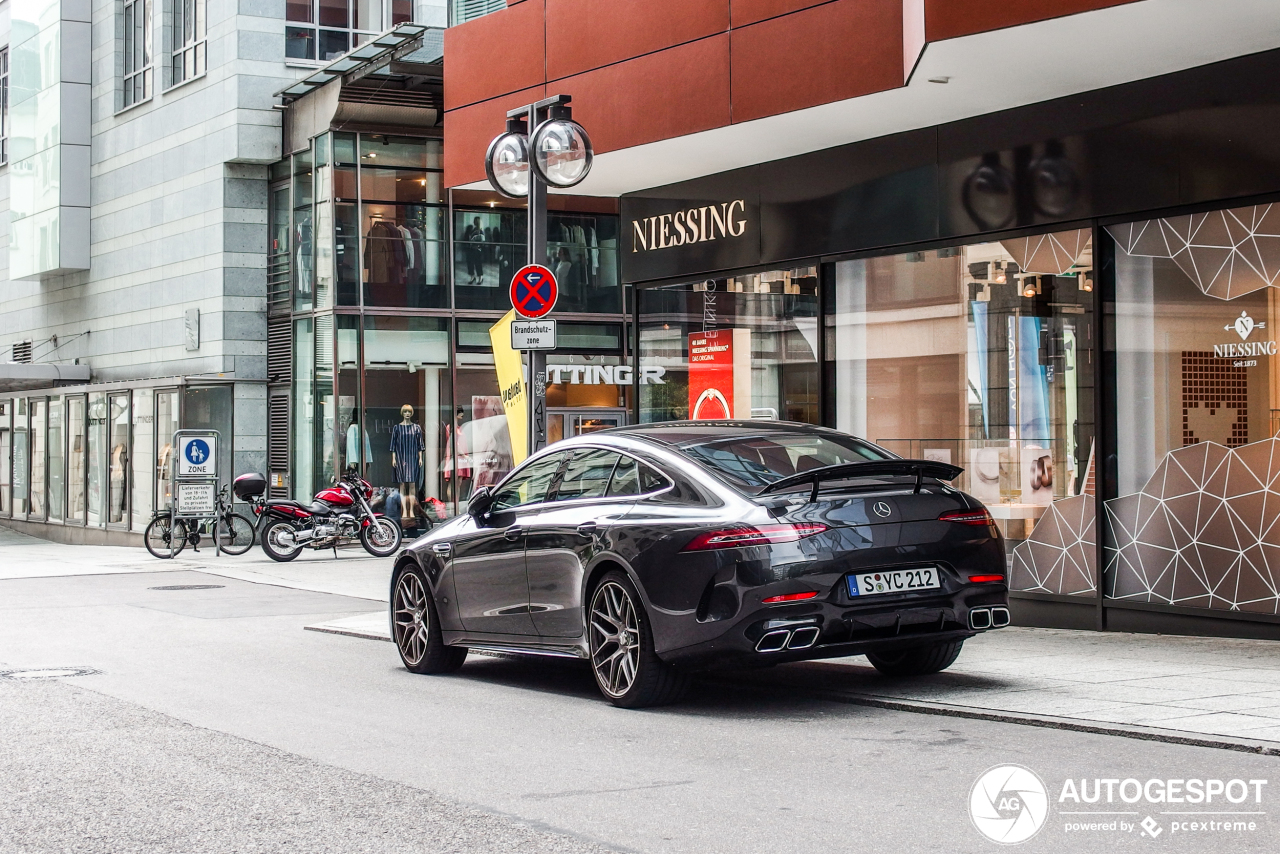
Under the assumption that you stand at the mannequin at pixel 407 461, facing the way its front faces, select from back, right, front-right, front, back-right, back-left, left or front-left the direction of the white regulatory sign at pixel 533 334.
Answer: front

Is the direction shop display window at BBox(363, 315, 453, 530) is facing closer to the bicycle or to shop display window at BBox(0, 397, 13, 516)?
the bicycle

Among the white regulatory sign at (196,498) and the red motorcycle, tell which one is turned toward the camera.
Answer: the white regulatory sign

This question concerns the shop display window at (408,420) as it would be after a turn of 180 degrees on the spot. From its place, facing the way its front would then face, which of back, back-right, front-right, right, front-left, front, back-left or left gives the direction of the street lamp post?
back

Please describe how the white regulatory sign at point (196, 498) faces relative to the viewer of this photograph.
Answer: facing the viewer

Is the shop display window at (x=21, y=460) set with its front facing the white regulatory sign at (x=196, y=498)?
no

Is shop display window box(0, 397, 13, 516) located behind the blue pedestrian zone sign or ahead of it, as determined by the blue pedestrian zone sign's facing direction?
behind

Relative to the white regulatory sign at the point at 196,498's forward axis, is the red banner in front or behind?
in front

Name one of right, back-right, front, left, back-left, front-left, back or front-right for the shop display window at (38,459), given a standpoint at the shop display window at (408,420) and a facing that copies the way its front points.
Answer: back-right

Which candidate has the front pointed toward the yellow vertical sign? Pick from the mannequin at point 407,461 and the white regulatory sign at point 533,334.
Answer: the mannequin

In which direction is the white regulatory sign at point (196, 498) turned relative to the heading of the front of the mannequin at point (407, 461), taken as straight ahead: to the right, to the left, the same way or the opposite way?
the same way

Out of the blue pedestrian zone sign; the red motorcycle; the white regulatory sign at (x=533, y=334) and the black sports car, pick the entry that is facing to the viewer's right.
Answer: the red motorcycle

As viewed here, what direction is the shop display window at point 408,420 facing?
toward the camera

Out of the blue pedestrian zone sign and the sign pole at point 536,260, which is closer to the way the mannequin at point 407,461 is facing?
the sign pole

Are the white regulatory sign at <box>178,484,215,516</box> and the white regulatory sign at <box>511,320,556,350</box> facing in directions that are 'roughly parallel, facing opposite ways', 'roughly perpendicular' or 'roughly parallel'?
roughly parallel

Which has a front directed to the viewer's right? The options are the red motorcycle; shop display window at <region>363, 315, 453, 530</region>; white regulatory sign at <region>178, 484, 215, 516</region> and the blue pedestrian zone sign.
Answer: the red motorcycle

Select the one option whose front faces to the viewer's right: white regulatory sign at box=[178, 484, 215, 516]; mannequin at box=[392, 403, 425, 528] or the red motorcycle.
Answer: the red motorcycle

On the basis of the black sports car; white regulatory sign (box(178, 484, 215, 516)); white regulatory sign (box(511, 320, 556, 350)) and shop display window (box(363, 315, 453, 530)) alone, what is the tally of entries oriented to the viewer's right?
0

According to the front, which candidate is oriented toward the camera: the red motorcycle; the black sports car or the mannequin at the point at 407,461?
the mannequin

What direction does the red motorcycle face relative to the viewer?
to the viewer's right

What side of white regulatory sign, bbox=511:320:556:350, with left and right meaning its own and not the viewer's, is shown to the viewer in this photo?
front
